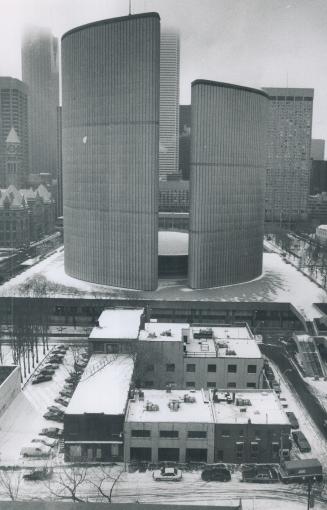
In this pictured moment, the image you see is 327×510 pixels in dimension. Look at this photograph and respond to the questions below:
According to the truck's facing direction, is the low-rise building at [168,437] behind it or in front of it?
in front

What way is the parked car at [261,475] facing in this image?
to the viewer's left

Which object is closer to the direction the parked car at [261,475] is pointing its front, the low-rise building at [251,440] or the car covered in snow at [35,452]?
the car covered in snow

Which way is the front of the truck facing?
to the viewer's left

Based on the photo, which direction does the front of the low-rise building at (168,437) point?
toward the camera

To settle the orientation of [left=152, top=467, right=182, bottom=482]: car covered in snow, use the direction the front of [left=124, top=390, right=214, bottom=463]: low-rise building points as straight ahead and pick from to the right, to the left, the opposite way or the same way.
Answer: to the right

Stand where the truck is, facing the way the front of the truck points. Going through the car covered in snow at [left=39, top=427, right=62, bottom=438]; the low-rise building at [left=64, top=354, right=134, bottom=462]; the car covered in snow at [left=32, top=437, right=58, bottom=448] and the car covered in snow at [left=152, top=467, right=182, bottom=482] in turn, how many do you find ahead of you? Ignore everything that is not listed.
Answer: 4

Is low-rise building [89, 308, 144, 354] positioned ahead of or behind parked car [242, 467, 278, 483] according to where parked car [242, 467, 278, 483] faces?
ahead

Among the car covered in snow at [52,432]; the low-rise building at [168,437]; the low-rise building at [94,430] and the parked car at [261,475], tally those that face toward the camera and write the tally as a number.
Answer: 2

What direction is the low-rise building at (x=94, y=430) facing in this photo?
toward the camera

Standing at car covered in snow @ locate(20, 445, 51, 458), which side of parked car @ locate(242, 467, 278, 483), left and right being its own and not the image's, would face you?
front

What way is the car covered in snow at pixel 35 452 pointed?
to the viewer's left

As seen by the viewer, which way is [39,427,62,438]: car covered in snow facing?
to the viewer's left

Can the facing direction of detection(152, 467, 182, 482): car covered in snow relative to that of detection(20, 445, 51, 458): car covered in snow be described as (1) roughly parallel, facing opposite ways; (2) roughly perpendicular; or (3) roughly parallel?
roughly parallel
